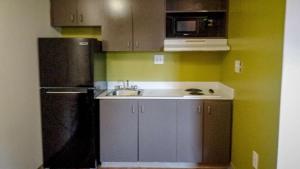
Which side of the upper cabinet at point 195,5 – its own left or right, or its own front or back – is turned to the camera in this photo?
front

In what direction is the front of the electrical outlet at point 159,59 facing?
toward the camera

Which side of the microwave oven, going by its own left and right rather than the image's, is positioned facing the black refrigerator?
right

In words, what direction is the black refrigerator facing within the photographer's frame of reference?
facing the viewer

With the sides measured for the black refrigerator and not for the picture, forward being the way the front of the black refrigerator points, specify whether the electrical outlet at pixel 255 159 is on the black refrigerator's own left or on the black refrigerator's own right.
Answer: on the black refrigerator's own left

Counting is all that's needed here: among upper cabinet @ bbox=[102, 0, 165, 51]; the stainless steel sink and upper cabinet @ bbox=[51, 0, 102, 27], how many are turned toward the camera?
3

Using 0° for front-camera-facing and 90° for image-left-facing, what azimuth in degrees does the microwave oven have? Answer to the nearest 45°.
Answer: approximately 0°

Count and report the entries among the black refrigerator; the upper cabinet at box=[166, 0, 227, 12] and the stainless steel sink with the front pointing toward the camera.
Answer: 3

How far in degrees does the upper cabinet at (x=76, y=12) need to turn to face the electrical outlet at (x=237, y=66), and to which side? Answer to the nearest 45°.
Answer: approximately 45° to its left

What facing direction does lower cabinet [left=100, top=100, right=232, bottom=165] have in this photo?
toward the camera
